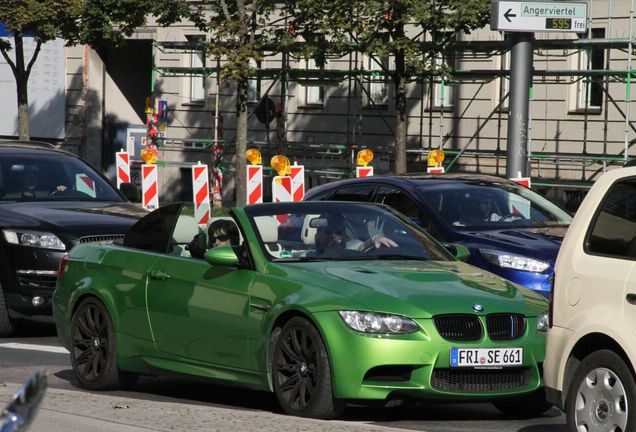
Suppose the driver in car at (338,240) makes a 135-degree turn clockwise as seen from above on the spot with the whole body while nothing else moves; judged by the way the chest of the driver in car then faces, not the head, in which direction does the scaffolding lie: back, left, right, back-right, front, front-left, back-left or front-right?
right

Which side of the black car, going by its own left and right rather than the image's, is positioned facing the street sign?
left

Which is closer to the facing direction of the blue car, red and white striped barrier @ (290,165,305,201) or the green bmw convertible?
the green bmw convertible

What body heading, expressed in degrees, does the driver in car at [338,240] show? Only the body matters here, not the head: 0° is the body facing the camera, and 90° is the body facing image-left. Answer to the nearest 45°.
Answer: approximately 315°

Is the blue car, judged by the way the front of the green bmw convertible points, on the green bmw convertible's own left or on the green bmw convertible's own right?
on the green bmw convertible's own left

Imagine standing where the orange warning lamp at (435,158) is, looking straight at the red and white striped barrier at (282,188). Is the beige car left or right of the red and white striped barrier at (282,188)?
left

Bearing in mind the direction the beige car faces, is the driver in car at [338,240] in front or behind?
behind

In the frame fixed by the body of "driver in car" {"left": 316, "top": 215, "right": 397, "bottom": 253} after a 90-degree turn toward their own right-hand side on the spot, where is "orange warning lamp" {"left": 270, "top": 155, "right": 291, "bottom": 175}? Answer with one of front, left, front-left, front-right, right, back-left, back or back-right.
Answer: back-right

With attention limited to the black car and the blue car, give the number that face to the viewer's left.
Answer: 0
